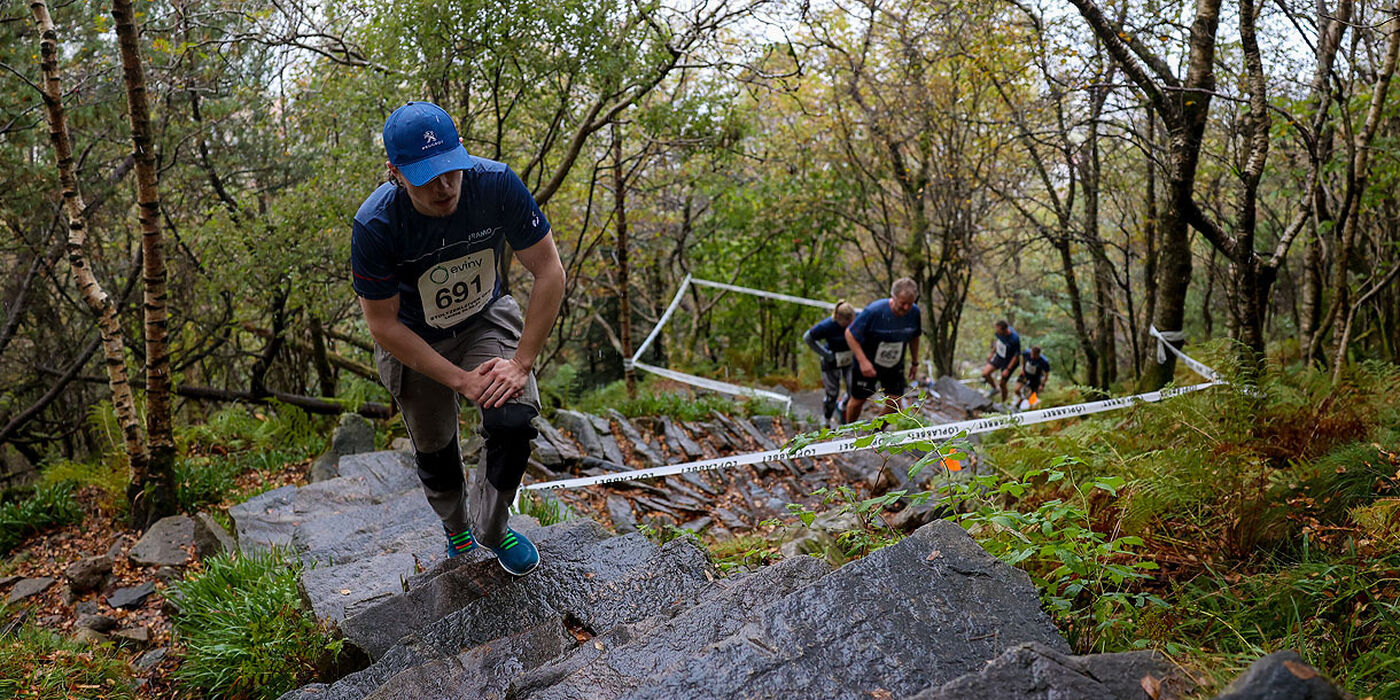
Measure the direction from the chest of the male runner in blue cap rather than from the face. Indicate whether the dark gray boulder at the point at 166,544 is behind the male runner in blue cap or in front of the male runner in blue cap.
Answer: behind

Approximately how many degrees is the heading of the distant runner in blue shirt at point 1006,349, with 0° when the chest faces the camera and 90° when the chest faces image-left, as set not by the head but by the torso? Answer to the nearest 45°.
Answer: approximately 45°

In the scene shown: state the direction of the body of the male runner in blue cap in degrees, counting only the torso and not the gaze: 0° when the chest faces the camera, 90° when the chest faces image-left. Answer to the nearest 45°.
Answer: approximately 0°

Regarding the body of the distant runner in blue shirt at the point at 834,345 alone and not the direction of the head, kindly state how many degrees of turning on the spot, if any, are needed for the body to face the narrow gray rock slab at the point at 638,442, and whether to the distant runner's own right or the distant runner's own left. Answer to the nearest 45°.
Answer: approximately 90° to the distant runner's own right

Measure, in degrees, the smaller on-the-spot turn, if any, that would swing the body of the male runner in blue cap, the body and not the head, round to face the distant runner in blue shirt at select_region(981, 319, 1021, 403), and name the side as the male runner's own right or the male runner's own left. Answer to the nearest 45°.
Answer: approximately 135° to the male runner's own left

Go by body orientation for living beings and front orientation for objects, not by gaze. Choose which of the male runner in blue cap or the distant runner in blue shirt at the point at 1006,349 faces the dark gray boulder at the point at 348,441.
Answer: the distant runner in blue shirt

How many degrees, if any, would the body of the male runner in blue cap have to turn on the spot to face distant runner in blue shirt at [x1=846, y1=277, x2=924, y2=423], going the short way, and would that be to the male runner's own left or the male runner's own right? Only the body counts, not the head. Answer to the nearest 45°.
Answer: approximately 135° to the male runner's own left
